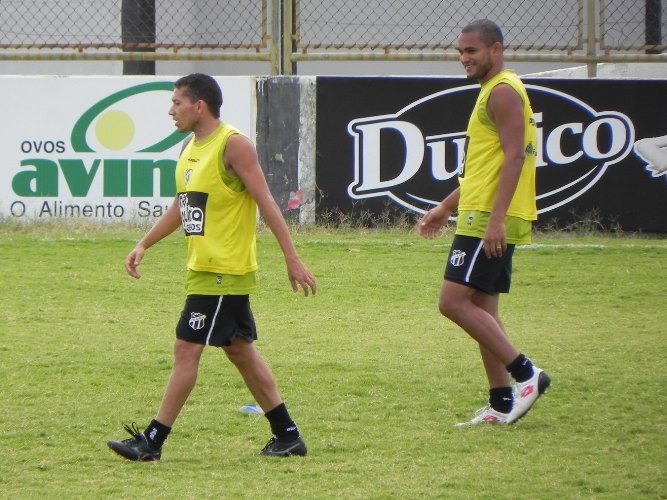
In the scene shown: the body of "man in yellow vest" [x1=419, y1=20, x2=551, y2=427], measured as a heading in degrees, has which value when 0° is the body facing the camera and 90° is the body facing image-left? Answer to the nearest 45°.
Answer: approximately 90°

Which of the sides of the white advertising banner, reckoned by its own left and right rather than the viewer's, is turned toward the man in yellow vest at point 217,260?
front

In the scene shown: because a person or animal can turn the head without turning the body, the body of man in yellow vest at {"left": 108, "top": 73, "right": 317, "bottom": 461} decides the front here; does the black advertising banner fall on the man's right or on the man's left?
on the man's right

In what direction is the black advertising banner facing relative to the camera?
toward the camera

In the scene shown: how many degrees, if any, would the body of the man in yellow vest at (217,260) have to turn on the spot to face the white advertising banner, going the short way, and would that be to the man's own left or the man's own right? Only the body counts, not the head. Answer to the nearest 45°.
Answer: approximately 90° to the man's own right

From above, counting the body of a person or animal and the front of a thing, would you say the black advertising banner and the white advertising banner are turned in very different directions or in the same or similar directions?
same or similar directions

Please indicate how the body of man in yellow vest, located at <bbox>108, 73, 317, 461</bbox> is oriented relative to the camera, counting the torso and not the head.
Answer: to the viewer's left

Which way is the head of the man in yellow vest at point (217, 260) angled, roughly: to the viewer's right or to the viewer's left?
to the viewer's left

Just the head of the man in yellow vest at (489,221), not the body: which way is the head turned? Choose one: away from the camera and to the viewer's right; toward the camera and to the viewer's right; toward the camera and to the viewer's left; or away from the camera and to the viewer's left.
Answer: toward the camera and to the viewer's left

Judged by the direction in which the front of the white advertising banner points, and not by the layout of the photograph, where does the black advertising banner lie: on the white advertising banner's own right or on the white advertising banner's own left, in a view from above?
on the white advertising banner's own left
